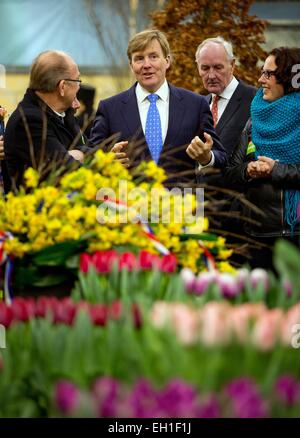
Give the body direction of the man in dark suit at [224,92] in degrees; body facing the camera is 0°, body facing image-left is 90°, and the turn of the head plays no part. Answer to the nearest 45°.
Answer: approximately 45°

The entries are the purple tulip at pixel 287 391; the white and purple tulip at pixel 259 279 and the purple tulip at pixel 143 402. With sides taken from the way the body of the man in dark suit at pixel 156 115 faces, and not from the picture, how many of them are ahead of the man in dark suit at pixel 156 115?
3

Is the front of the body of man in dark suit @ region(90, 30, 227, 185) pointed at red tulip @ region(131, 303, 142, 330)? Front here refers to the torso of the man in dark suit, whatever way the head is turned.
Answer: yes

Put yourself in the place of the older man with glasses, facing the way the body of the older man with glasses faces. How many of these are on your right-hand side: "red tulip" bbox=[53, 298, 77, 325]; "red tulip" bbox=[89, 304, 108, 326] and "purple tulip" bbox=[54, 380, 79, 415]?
3

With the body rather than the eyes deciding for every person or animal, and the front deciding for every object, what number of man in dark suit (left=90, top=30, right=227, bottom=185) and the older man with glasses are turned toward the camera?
1

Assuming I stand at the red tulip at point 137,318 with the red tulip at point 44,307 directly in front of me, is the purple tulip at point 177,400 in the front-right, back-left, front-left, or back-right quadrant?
back-left

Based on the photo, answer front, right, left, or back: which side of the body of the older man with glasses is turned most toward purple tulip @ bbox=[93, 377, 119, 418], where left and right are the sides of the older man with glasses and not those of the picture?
right

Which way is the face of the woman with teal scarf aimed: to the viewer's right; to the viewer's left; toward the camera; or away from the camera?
to the viewer's left

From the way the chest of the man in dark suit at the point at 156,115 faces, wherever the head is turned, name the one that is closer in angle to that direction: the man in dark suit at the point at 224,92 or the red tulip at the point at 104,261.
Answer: the red tulip

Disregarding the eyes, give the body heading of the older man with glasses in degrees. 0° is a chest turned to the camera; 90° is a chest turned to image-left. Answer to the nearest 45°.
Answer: approximately 270°

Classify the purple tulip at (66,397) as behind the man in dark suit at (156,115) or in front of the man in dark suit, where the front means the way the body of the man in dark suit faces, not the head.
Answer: in front

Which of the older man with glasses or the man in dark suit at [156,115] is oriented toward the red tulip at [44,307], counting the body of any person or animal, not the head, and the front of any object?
the man in dark suit
